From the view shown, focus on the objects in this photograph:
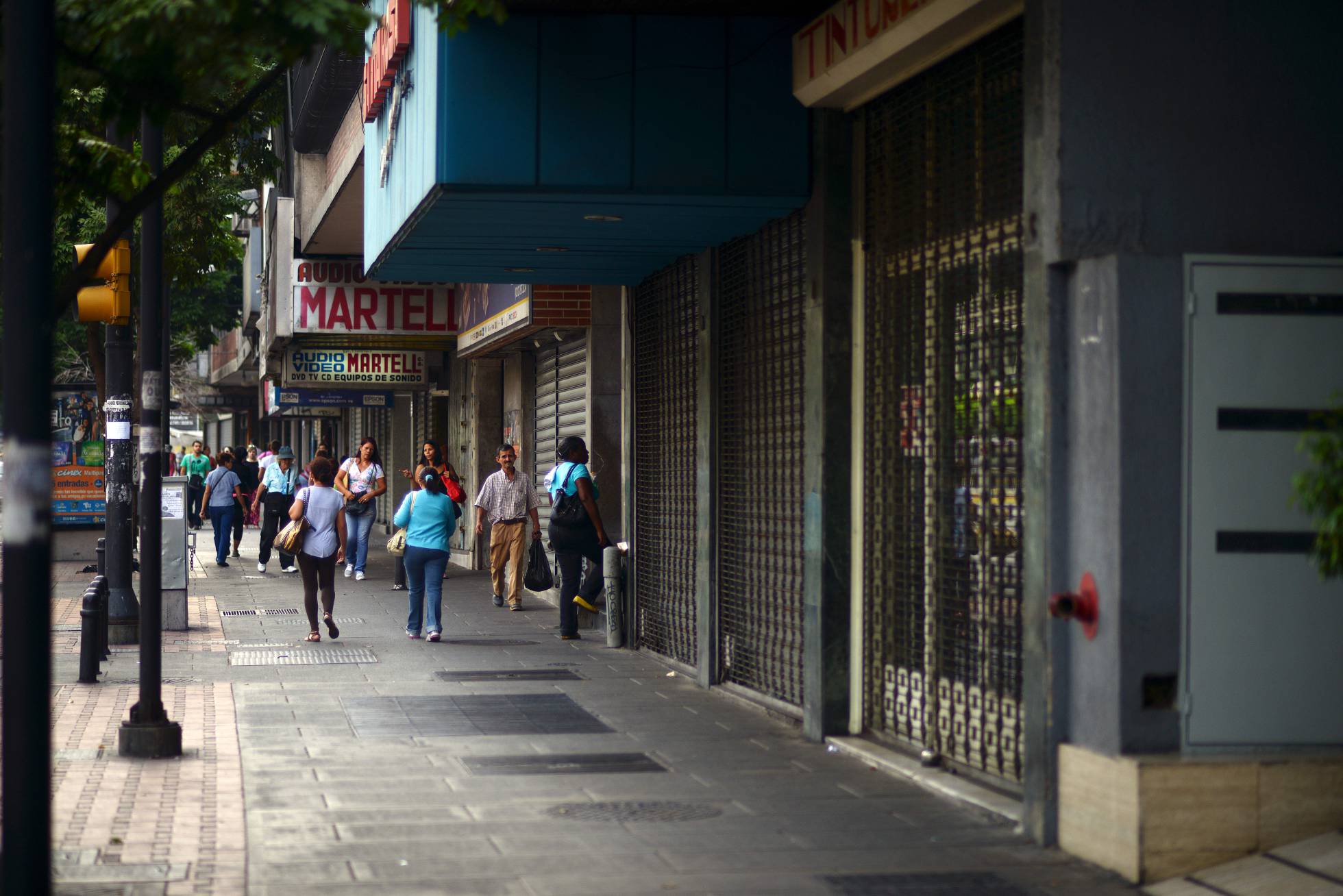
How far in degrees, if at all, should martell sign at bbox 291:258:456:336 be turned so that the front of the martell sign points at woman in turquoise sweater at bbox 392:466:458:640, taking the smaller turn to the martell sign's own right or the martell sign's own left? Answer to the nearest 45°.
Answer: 0° — it already faces them

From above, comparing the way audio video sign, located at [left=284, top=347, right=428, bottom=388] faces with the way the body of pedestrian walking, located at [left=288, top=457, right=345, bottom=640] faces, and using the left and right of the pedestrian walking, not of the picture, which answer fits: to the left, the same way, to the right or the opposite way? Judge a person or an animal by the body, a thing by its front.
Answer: the opposite way

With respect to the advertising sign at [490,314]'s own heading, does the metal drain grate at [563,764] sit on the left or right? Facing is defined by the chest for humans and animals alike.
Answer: on its left

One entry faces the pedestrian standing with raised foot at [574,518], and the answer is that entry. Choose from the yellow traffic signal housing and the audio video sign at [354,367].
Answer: the audio video sign

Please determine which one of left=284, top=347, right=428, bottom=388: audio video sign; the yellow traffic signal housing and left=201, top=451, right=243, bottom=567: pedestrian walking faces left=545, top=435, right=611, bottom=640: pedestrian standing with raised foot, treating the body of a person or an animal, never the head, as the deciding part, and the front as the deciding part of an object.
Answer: the audio video sign

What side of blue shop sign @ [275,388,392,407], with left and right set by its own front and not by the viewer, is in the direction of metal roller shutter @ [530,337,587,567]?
front

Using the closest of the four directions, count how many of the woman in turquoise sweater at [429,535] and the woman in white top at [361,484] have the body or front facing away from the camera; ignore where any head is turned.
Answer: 1

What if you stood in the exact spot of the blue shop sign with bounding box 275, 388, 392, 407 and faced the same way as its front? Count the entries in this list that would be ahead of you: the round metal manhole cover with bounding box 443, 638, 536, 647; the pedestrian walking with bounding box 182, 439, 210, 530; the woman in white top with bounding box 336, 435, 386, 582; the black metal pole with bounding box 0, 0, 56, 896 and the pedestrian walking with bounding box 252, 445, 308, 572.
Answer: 4

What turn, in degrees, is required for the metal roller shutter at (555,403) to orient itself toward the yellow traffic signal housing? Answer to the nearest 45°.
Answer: approximately 45° to its left

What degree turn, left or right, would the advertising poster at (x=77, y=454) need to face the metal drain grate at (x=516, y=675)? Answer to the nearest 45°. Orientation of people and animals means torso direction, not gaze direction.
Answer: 0° — it already faces it

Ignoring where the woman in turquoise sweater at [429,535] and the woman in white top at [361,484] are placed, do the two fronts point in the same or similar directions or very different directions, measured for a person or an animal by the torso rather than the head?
very different directions

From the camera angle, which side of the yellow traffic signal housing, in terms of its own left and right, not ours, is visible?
left

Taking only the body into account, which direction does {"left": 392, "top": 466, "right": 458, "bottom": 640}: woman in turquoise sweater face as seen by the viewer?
away from the camera

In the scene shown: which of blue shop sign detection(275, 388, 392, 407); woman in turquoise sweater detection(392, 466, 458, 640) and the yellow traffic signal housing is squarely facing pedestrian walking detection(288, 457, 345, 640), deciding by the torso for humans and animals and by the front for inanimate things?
the blue shop sign

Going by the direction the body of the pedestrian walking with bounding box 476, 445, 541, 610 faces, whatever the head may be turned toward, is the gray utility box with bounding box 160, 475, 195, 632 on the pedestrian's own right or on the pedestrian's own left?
on the pedestrian's own right

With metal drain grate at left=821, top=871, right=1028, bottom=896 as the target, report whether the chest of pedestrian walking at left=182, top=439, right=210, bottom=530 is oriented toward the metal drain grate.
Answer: yes

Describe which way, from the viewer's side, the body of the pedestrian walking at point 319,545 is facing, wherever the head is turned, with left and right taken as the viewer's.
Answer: facing away from the viewer
